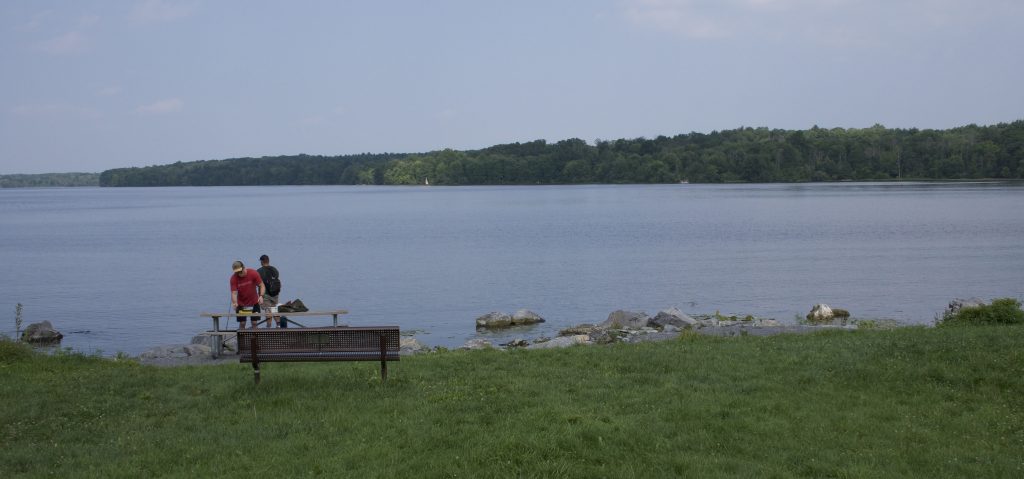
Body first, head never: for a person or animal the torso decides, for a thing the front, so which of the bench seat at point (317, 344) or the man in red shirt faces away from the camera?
the bench seat

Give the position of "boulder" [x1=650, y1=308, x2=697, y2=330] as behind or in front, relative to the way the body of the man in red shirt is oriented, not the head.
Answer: behind

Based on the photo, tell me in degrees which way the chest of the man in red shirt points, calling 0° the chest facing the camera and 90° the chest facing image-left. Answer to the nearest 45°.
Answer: approximately 45°

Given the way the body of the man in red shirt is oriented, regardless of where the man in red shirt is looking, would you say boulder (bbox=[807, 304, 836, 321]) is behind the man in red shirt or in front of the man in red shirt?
behind

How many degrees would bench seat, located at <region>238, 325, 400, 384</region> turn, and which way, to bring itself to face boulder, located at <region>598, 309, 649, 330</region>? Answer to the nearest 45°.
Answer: approximately 45° to its right

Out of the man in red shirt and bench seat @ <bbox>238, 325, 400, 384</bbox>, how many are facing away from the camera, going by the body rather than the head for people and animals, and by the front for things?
1

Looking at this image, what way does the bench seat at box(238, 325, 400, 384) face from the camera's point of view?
away from the camera

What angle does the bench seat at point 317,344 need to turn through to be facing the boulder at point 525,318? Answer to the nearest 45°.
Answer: approximately 45° to its right

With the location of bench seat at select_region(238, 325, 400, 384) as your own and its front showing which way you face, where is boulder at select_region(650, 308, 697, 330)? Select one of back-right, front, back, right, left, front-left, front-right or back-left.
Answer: front-right
